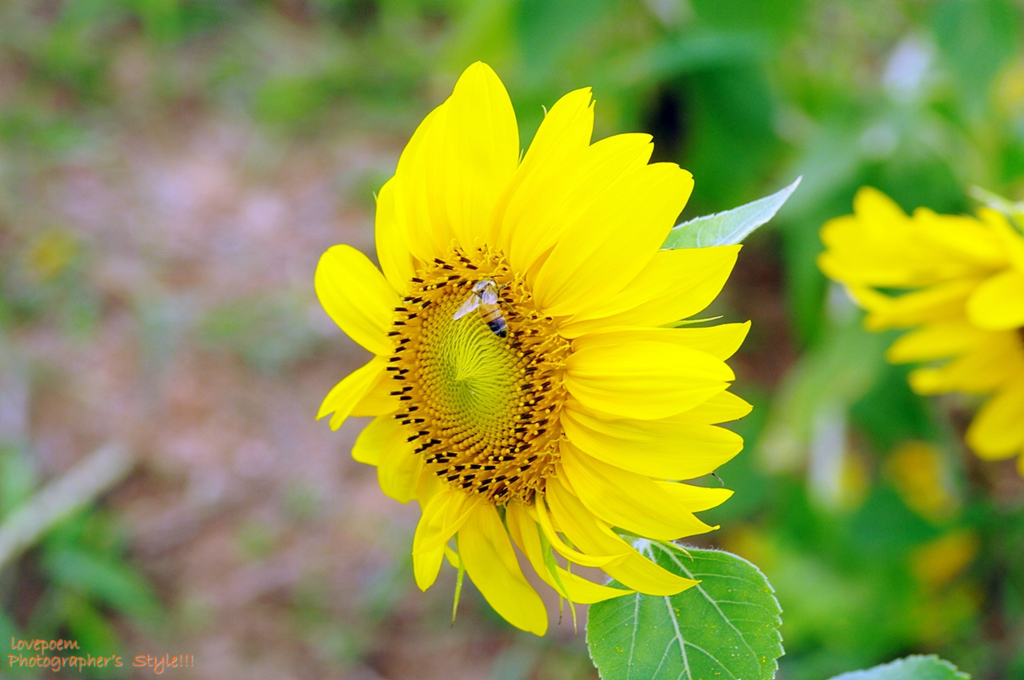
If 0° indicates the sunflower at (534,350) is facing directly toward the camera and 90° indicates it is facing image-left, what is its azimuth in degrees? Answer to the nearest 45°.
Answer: approximately 45°

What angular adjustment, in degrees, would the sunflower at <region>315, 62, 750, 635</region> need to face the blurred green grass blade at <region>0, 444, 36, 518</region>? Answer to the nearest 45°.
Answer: approximately 90° to its right

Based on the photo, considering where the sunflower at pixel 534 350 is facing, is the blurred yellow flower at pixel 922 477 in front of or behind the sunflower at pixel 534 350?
behind

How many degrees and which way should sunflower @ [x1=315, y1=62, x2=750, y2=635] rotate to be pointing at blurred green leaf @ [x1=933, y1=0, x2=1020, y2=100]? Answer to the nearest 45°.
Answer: approximately 180°

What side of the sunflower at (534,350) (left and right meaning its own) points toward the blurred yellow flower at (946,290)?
back
